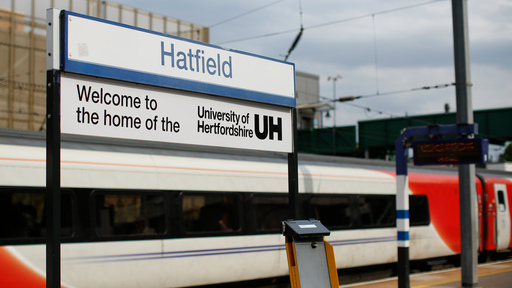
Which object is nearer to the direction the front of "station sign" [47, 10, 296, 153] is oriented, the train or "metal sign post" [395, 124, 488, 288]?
the metal sign post

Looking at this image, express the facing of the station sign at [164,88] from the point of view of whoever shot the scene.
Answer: facing the viewer and to the right of the viewer

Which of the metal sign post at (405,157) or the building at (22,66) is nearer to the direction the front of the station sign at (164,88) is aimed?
the metal sign post

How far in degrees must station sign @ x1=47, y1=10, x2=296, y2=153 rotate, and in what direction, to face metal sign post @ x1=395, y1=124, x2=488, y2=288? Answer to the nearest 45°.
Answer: approximately 90° to its left

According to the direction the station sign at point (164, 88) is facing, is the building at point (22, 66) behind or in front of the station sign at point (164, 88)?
behind
